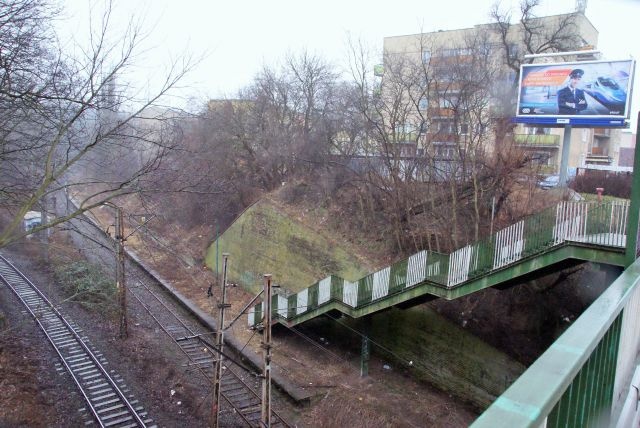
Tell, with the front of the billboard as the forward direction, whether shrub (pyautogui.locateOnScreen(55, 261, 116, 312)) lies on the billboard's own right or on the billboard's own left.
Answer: on the billboard's own right

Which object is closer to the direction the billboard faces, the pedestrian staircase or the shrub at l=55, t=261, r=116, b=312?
the pedestrian staircase

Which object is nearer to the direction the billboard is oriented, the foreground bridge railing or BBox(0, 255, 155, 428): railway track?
the foreground bridge railing

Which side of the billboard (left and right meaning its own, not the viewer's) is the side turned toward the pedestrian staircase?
front

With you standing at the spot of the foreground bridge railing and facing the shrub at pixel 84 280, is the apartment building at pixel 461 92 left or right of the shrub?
right

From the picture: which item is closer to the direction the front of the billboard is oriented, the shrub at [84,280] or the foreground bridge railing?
the foreground bridge railing

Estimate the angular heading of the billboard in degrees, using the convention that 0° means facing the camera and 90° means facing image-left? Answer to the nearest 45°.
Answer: approximately 0°

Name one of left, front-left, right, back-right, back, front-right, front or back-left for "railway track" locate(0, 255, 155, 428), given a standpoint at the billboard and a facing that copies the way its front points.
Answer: front-right

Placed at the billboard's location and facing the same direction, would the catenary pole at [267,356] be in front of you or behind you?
in front

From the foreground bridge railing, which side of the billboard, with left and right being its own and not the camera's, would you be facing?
front
